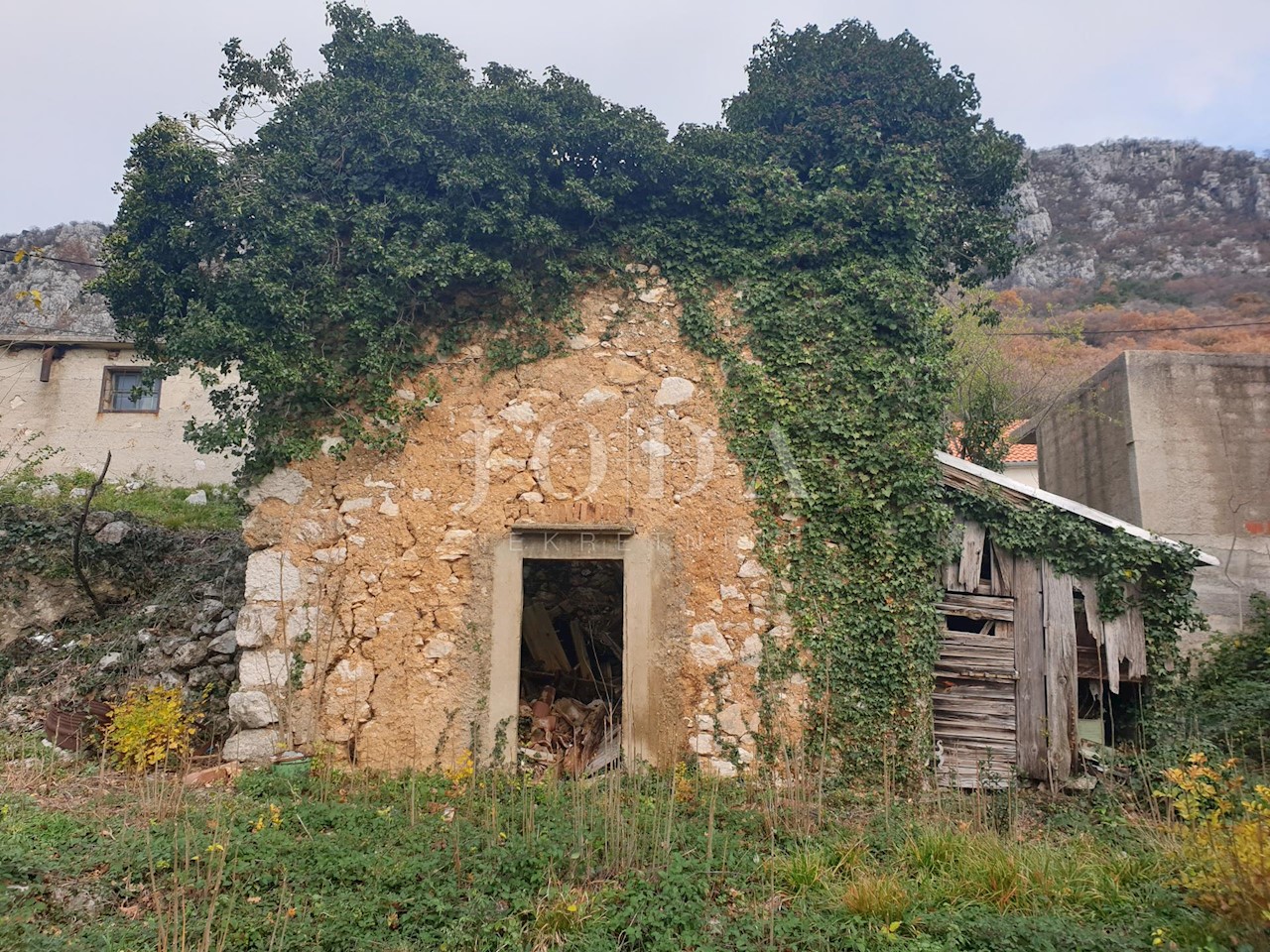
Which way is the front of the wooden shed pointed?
toward the camera

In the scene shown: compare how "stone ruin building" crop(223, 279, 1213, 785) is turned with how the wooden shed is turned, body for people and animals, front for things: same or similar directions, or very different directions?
same or similar directions

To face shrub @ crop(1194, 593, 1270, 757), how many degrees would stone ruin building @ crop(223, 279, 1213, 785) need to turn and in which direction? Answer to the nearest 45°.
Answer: approximately 90° to its left

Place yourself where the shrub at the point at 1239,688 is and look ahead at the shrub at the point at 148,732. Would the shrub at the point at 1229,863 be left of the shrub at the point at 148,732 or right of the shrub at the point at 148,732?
left

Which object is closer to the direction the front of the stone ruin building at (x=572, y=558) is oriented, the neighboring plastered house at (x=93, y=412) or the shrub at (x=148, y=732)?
the shrub

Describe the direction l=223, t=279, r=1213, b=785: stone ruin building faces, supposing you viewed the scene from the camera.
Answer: facing the viewer

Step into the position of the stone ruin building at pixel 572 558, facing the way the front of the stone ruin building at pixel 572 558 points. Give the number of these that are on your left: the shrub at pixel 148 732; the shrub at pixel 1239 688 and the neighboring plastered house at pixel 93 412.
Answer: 1

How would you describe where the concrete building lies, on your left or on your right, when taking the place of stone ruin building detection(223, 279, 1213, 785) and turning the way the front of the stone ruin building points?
on your left

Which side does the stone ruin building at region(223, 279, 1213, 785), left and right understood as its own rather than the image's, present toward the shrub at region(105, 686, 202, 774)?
right

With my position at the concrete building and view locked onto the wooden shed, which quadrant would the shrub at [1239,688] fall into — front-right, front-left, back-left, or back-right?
front-left

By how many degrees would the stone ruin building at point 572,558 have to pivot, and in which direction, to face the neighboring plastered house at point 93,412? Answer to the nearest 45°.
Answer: approximately 135° to its right

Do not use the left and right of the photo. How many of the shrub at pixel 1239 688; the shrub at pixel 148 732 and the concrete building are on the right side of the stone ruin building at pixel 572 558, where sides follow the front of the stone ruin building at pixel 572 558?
1
